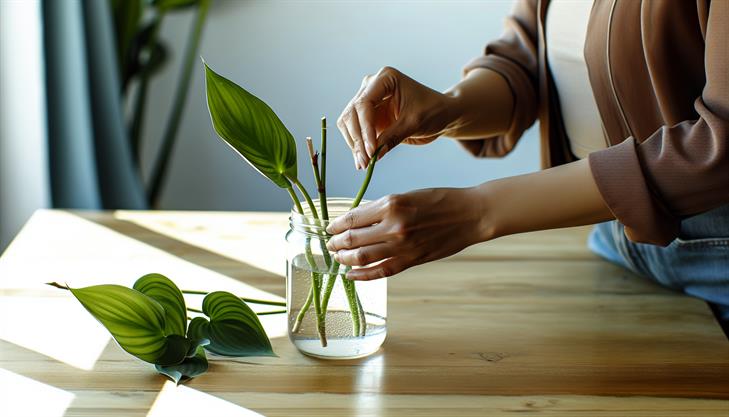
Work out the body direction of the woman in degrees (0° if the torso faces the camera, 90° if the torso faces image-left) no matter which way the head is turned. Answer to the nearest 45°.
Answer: approximately 45°

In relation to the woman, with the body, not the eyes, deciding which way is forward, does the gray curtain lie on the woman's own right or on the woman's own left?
on the woman's own right

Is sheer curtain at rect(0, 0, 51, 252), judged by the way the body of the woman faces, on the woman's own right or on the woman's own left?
on the woman's own right

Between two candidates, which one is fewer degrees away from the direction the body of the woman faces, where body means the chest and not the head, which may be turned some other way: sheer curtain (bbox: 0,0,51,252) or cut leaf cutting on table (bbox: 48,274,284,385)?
the cut leaf cutting on table
